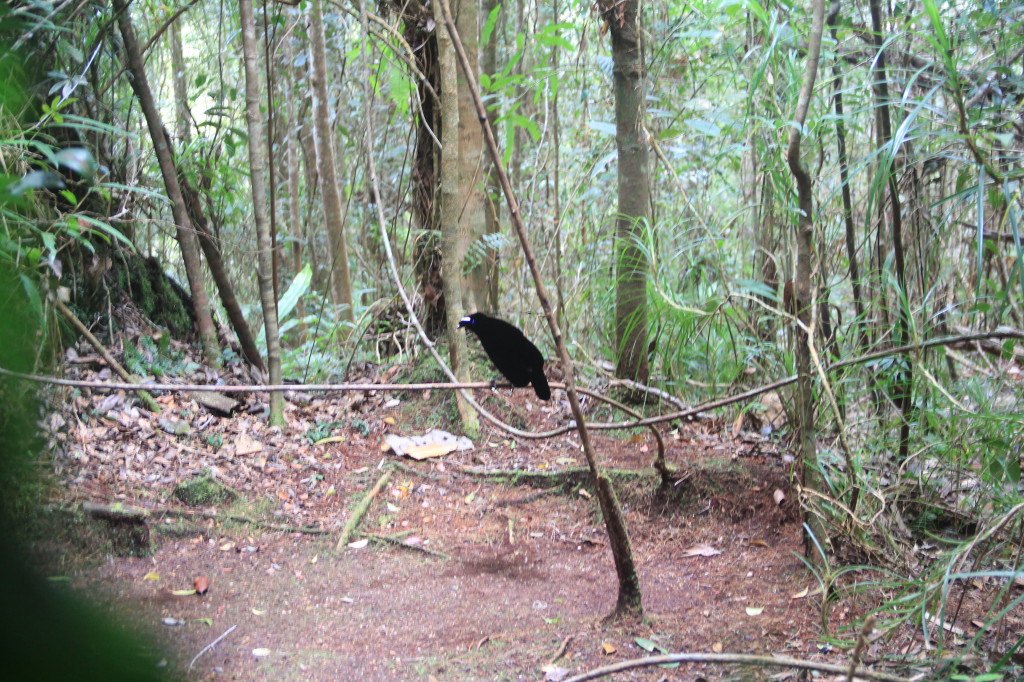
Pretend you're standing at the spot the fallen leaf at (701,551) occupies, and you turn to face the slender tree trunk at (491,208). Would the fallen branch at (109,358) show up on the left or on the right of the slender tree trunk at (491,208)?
left

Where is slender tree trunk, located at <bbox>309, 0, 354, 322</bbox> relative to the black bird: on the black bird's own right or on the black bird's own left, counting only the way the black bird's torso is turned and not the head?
on the black bird's own right

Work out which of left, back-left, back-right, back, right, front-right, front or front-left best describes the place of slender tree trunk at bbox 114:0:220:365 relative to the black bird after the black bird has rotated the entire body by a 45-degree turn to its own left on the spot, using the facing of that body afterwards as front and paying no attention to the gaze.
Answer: right

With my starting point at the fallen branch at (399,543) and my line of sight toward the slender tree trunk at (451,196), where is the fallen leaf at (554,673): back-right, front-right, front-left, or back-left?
back-right

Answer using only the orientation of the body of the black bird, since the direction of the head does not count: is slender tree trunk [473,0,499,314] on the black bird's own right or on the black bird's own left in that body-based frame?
on the black bird's own right

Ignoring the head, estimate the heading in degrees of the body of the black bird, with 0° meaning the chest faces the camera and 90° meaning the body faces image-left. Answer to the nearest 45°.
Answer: approximately 90°

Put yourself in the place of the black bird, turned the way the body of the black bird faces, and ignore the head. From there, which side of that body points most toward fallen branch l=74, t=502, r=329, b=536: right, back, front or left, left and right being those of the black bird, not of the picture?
front

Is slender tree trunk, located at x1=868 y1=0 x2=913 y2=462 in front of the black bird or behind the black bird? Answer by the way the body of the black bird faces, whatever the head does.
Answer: behind

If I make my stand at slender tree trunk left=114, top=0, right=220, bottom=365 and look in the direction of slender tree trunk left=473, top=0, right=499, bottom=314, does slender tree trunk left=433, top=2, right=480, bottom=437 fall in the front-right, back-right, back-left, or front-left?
front-right

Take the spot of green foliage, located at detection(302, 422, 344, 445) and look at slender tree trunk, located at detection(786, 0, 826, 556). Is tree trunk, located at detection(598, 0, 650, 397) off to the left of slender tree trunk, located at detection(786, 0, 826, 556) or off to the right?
left

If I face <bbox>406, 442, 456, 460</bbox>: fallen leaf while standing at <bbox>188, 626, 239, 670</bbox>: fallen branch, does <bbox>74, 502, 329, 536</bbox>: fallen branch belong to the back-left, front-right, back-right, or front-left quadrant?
front-left
